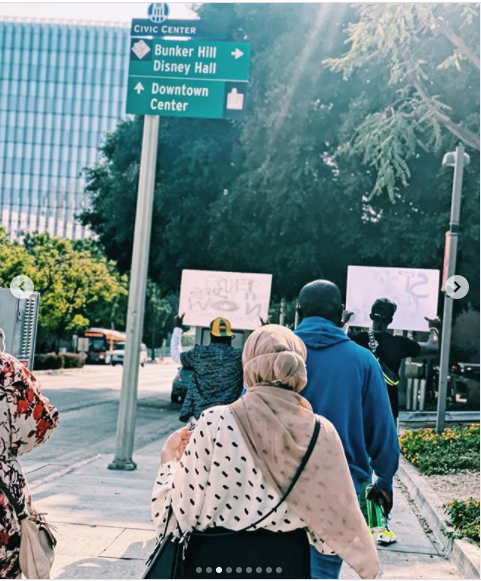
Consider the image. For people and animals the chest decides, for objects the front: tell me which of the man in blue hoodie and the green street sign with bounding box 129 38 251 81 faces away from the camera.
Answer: the man in blue hoodie

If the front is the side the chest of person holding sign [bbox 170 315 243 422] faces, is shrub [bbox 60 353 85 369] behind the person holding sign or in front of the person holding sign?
in front

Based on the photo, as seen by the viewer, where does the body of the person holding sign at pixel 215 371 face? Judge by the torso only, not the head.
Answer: away from the camera

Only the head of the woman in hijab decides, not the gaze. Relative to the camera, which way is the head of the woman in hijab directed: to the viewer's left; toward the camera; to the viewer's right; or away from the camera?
away from the camera

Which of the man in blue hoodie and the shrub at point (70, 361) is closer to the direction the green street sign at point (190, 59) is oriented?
the man in blue hoodie

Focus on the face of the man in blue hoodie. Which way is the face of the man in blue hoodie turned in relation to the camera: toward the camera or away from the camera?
away from the camera

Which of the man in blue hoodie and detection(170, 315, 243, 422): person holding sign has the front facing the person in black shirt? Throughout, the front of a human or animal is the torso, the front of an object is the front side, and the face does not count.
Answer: the man in blue hoodie

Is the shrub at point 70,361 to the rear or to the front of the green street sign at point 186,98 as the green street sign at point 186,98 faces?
to the rear

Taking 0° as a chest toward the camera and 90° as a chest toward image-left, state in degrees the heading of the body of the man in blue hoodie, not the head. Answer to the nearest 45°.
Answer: approximately 180°

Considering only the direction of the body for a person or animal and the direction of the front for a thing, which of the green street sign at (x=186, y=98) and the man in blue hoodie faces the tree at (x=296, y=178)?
the man in blue hoodie

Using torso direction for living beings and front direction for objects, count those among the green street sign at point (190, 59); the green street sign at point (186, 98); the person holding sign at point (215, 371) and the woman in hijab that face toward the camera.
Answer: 2

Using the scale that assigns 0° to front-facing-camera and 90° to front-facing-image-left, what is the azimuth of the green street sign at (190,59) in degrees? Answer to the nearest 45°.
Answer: approximately 0°

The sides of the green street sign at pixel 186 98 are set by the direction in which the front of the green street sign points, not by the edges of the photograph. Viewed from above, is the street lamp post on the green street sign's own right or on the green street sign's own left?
on the green street sign's own left

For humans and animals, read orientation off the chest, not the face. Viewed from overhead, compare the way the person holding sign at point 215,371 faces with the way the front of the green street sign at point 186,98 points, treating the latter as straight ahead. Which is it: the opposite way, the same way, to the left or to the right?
the opposite way
